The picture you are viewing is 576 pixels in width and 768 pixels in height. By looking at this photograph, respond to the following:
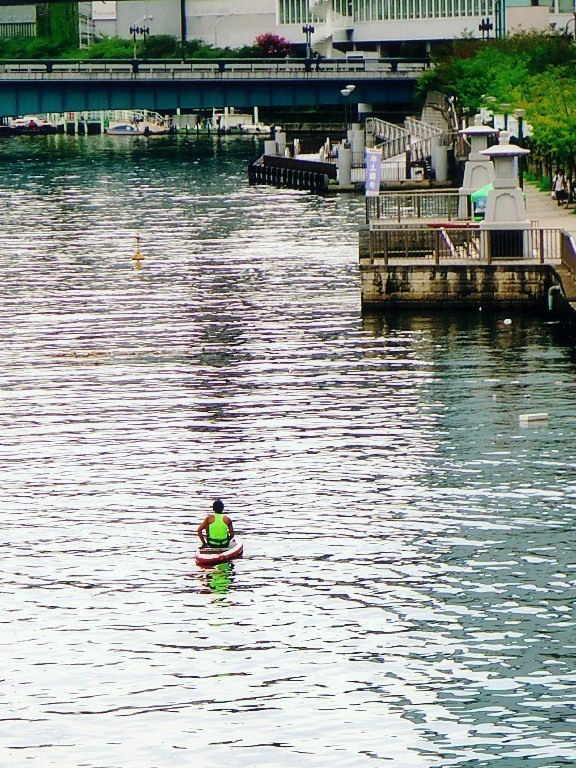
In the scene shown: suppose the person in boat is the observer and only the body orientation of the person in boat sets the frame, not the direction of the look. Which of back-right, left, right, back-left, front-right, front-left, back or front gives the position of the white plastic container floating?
front-right

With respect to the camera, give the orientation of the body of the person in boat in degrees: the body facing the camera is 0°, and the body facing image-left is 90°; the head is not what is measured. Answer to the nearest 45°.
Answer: approximately 180°
